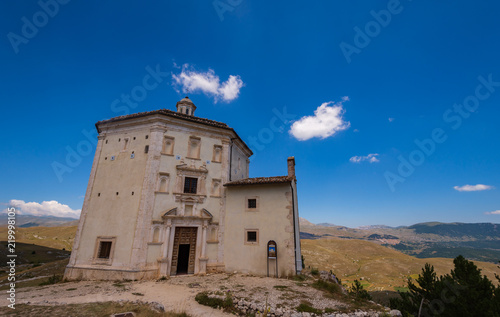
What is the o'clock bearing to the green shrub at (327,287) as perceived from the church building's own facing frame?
The green shrub is roughly at 10 o'clock from the church building.

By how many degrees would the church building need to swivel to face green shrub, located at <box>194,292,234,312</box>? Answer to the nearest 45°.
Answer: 0° — it already faces it

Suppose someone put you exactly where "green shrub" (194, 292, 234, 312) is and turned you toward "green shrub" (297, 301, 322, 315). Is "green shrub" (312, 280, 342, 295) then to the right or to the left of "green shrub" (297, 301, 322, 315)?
left

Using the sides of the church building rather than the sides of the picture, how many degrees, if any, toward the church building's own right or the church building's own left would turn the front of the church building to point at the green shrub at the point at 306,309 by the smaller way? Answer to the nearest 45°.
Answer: approximately 45° to the church building's own left

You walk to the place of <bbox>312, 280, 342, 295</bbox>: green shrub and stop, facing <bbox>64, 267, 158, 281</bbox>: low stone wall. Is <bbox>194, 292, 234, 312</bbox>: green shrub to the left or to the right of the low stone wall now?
left

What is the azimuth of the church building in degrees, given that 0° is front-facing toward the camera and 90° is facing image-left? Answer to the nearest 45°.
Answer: approximately 0°

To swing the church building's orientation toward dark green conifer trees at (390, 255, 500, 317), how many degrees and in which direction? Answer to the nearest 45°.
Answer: approximately 45° to its left
